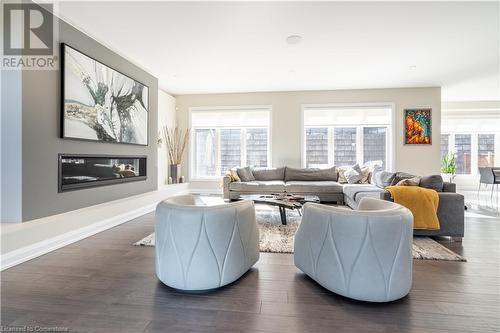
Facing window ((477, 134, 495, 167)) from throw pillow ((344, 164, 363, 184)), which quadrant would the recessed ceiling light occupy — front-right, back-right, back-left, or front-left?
back-right

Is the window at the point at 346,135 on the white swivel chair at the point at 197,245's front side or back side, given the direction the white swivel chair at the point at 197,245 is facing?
on the front side

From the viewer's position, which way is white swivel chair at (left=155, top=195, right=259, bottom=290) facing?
facing away from the viewer and to the right of the viewer

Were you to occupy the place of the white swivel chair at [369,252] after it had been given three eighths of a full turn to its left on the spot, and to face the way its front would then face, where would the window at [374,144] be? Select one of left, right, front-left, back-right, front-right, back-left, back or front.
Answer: back

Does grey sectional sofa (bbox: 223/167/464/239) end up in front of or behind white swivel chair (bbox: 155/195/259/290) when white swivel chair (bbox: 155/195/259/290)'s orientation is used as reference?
in front

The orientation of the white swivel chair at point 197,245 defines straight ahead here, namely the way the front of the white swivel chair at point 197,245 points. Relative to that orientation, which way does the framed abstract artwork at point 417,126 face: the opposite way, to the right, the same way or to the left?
the opposite way

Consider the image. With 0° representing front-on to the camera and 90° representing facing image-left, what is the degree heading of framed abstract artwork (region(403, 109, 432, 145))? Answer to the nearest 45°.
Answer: approximately 0°

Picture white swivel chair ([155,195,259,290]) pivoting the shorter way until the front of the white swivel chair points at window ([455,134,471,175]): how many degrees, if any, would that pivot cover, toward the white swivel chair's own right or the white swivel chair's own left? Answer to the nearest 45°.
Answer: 0° — it already faces it

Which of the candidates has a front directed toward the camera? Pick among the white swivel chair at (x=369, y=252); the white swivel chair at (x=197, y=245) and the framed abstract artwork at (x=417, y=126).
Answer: the framed abstract artwork
